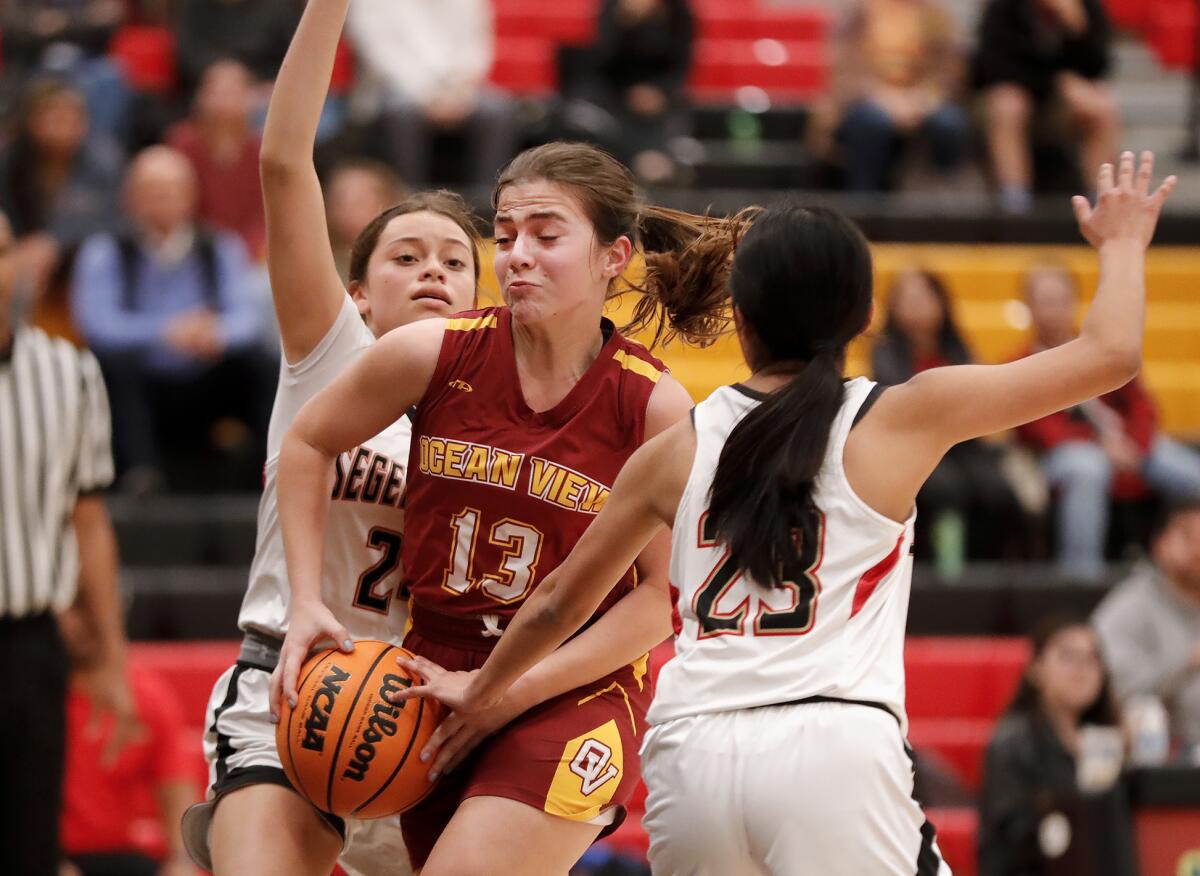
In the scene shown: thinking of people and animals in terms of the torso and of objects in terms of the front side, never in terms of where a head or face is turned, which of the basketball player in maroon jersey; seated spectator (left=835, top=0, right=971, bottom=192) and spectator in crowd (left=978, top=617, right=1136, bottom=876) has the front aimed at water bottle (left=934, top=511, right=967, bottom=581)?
the seated spectator

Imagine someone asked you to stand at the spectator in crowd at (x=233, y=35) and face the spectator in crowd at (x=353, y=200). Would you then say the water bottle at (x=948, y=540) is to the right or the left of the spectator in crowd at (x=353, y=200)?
left

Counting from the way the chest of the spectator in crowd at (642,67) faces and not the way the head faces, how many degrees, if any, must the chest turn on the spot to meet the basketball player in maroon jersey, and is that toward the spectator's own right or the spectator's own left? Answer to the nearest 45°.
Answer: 0° — they already face them

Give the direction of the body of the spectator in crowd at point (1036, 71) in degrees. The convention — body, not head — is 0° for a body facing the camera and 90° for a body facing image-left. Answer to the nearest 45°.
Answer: approximately 0°

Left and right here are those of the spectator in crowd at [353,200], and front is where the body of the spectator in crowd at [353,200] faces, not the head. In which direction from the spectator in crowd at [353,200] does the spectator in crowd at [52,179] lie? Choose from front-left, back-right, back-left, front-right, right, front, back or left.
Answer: back-right

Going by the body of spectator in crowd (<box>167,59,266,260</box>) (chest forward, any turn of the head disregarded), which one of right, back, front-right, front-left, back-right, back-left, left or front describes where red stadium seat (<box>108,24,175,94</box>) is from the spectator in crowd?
back

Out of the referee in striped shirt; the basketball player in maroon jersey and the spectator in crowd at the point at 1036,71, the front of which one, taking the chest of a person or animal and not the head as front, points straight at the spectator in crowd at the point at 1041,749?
the spectator in crowd at the point at 1036,71

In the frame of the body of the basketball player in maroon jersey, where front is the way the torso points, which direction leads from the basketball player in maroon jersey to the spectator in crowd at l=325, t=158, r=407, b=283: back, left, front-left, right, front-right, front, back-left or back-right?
back-right

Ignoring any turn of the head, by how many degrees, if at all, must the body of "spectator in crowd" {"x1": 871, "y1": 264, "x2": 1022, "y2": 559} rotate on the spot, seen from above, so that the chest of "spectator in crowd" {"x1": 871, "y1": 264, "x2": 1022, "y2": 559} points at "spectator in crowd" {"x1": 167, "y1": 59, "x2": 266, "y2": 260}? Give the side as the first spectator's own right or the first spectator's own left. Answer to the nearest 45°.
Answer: approximately 90° to the first spectator's own right

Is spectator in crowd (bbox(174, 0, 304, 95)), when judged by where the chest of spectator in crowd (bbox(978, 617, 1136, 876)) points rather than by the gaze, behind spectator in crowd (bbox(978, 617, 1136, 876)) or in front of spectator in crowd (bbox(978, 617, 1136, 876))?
behind

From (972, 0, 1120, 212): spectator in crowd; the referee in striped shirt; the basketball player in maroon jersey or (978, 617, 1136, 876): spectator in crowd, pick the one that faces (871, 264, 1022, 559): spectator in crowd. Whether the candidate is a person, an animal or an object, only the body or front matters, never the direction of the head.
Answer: (972, 0, 1120, 212): spectator in crowd

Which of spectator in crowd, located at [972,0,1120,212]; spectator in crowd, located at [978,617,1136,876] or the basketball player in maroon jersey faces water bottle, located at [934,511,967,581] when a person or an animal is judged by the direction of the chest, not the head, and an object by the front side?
spectator in crowd, located at [972,0,1120,212]

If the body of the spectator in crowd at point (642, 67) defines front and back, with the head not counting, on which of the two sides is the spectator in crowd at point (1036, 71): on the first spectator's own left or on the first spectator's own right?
on the first spectator's own left
